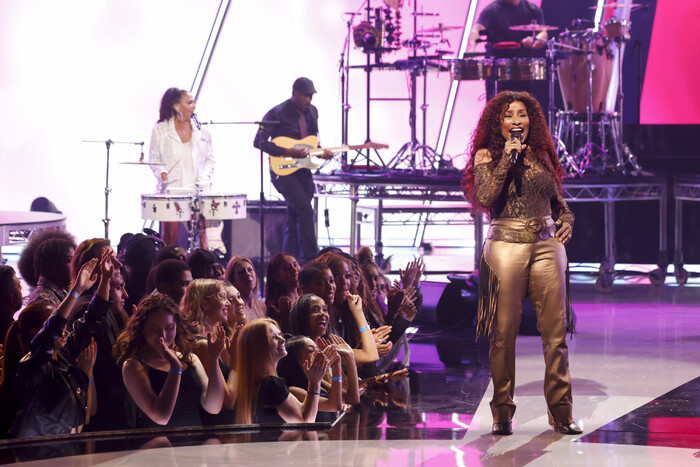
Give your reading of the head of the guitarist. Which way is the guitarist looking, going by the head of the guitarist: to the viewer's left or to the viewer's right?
to the viewer's right

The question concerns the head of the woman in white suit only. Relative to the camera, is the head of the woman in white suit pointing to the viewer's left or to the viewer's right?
to the viewer's right

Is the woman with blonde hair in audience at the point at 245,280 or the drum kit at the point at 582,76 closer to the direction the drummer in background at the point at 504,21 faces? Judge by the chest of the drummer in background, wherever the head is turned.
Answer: the woman with blonde hair in audience

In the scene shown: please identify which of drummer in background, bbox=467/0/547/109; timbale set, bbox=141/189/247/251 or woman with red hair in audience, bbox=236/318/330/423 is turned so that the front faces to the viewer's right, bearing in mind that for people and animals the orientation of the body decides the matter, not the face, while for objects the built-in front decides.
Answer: the woman with red hair in audience

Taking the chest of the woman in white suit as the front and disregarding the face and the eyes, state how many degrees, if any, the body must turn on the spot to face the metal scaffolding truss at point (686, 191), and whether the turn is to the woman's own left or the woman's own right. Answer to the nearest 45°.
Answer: approximately 45° to the woman's own left

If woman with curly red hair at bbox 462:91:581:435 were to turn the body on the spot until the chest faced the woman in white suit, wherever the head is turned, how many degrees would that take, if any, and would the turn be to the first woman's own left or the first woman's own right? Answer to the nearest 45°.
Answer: approximately 135° to the first woman's own right

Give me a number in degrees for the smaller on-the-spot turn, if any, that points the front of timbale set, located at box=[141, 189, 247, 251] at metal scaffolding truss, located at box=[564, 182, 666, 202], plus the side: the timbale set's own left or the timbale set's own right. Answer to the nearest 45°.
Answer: approximately 90° to the timbale set's own left

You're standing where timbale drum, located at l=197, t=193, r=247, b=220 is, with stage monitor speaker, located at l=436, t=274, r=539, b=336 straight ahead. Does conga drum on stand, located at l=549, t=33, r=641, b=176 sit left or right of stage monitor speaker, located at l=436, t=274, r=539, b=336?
left

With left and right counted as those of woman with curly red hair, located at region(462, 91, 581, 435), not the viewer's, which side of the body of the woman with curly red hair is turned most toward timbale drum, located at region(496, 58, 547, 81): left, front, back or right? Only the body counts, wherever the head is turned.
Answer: back
